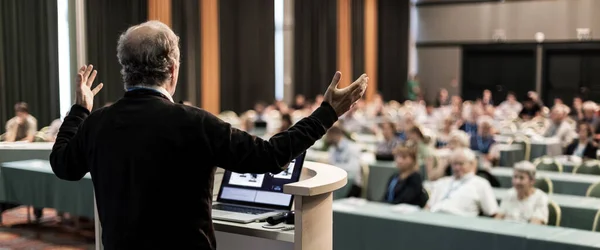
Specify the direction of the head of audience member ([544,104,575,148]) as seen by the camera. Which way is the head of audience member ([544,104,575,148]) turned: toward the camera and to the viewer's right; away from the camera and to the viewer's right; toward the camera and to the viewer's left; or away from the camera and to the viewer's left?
toward the camera and to the viewer's left

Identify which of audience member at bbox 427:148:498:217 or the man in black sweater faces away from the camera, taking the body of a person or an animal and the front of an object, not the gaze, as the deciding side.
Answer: the man in black sweater

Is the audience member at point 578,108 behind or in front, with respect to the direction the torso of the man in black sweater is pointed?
in front

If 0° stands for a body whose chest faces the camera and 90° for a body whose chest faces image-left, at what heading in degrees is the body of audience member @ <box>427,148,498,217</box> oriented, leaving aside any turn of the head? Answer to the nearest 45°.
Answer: approximately 45°

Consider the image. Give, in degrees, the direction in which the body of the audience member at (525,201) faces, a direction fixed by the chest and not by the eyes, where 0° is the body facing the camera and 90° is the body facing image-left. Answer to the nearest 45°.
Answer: approximately 45°

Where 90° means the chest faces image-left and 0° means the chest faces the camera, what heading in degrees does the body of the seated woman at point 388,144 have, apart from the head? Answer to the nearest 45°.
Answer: approximately 45°

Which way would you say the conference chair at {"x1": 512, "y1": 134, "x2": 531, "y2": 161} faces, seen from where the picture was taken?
facing the viewer and to the left of the viewer

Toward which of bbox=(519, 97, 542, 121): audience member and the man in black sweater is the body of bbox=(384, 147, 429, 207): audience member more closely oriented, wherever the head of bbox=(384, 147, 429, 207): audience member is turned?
the man in black sweater

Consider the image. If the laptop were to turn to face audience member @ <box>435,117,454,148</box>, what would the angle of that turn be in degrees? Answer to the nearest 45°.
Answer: approximately 135° to its right

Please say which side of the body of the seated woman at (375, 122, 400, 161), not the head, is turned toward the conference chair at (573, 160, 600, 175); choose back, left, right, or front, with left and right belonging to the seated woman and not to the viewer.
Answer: left

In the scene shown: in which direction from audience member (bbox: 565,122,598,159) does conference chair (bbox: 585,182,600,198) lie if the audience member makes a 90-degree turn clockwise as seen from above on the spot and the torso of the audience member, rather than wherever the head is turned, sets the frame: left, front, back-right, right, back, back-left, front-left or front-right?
back-left

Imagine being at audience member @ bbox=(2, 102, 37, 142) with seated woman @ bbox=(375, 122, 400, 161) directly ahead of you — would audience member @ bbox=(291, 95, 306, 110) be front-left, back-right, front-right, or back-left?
front-left

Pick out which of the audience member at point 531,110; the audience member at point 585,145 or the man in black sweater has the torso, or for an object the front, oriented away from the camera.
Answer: the man in black sweater

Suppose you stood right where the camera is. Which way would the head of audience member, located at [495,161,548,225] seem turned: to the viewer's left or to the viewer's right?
to the viewer's left
